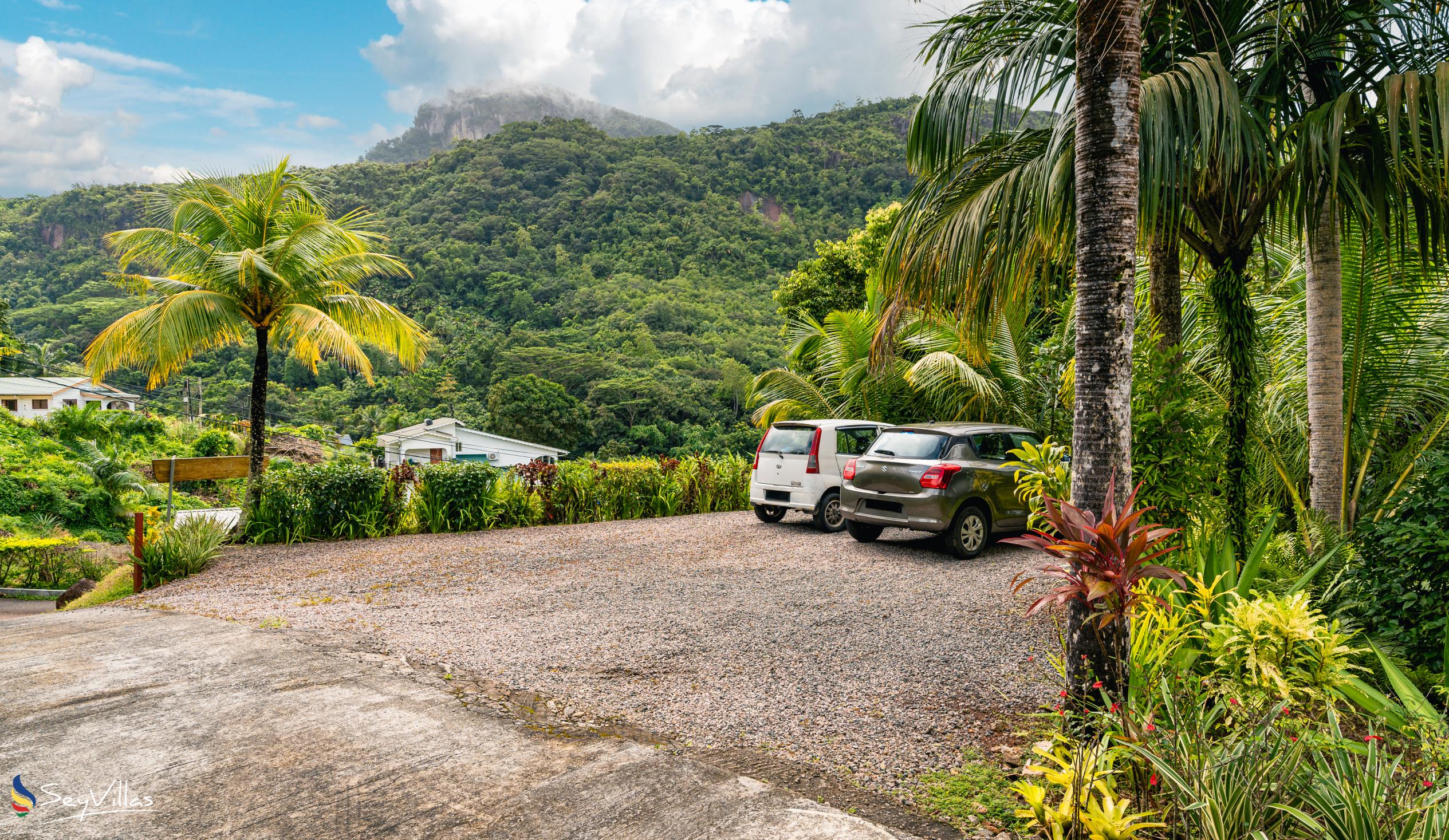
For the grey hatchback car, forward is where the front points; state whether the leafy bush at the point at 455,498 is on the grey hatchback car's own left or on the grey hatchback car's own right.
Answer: on the grey hatchback car's own left

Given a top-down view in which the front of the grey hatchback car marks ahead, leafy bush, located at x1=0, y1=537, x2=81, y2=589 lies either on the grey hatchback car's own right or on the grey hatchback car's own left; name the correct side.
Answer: on the grey hatchback car's own left

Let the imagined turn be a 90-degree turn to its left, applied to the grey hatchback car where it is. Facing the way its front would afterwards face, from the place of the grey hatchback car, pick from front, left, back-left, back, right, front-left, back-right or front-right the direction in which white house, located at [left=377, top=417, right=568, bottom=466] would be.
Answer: front

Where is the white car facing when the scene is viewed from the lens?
facing away from the viewer and to the right of the viewer

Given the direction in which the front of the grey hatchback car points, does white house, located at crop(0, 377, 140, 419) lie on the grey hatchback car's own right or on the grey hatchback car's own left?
on the grey hatchback car's own left

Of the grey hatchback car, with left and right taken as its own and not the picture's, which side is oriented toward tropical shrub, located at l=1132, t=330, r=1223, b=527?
right

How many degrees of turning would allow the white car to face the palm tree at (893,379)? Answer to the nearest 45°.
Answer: approximately 45° to its left

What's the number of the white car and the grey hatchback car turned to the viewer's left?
0

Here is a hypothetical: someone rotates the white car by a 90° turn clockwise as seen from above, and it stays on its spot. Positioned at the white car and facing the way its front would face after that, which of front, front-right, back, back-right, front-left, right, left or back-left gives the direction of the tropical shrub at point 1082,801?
front-right

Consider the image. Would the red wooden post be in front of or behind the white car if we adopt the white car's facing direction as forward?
behind

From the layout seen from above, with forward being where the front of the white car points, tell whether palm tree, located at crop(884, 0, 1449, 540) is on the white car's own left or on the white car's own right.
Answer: on the white car's own right

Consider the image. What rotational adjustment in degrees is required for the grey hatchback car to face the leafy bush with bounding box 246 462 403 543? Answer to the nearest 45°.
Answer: approximately 135° to its left

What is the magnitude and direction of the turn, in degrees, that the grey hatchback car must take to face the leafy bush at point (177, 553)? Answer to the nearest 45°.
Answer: approximately 135° to its left

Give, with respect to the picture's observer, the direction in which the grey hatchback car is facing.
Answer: facing away from the viewer and to the right of the viewer

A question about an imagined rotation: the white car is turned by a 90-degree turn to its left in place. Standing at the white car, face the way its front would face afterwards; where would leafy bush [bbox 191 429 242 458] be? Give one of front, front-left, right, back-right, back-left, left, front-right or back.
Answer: front
